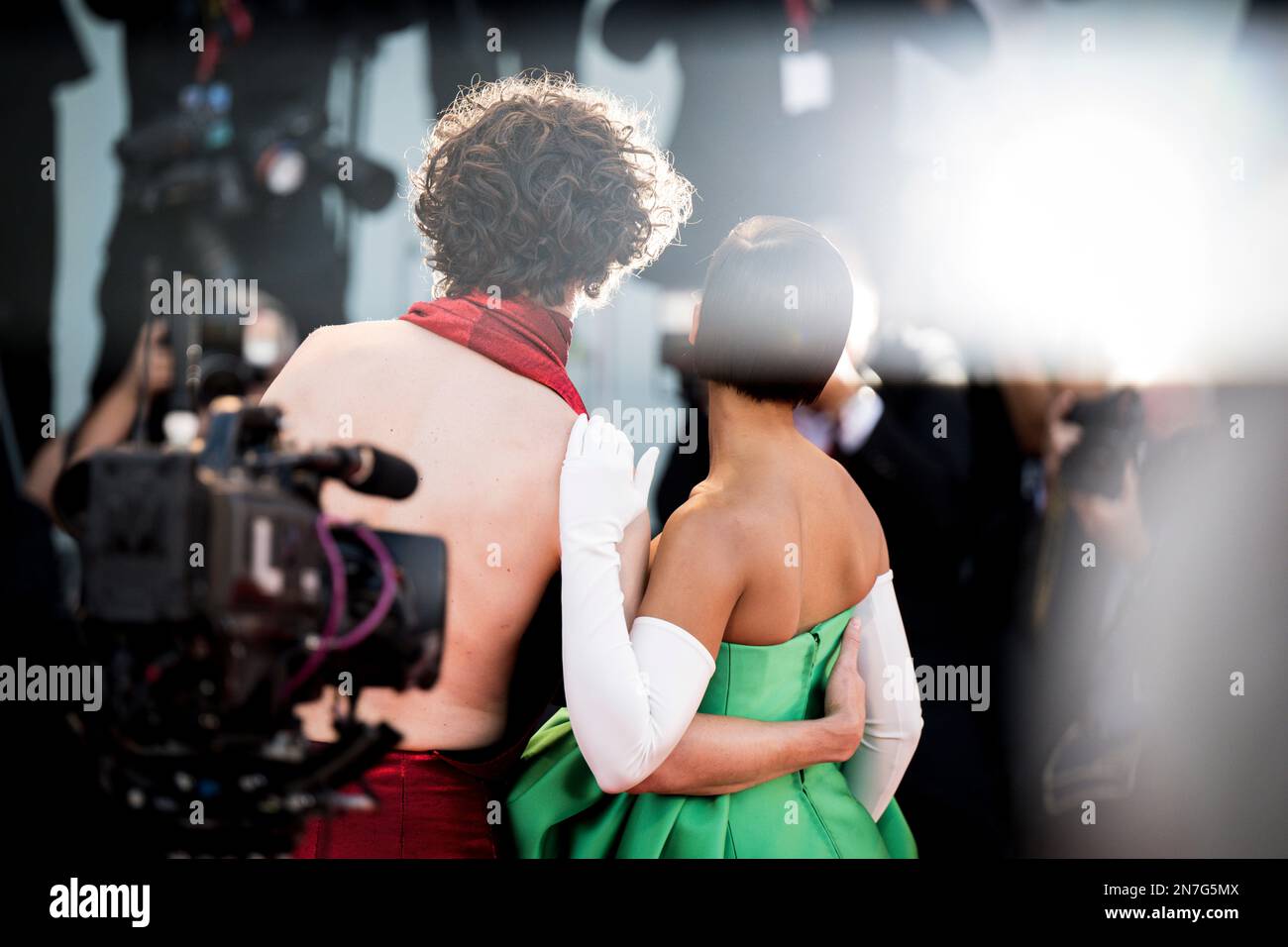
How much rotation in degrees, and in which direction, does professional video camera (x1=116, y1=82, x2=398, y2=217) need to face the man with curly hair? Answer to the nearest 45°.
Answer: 0° — it already faces them

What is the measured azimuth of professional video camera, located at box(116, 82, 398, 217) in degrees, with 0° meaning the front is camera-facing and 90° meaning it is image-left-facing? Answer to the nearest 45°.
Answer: approximately 315°

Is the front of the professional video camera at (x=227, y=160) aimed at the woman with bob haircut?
yes
